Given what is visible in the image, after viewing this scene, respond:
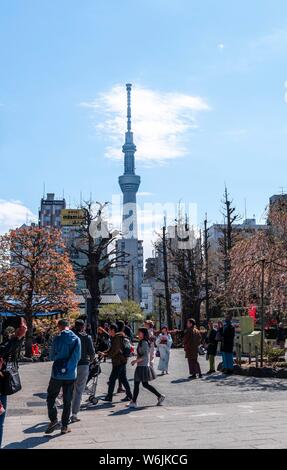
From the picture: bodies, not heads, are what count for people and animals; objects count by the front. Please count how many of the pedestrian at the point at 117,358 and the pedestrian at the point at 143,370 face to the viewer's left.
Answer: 2

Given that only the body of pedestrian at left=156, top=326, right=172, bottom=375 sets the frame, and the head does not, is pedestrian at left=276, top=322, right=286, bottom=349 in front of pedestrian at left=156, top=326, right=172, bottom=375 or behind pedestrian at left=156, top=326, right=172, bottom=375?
behind

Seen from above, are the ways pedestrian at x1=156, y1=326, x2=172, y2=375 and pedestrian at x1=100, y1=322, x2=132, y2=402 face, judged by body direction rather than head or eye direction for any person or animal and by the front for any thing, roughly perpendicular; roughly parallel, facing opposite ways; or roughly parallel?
roughly perpendicular

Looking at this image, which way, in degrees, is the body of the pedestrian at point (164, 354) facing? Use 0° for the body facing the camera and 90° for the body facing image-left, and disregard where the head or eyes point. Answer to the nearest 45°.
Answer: approximately 0°

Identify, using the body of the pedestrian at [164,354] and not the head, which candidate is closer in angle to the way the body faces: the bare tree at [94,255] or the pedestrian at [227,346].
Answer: the pedestrian

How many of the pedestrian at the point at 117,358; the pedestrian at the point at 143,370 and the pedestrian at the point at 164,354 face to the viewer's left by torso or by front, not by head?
2

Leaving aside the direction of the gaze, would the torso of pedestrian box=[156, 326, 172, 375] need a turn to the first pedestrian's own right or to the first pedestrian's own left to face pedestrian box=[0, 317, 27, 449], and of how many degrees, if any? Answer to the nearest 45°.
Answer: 0° — they already face them

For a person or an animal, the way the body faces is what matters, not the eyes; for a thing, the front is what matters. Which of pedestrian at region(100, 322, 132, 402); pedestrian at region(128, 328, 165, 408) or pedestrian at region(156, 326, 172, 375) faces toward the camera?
pedestrian at region(156, 326, 172, 375)

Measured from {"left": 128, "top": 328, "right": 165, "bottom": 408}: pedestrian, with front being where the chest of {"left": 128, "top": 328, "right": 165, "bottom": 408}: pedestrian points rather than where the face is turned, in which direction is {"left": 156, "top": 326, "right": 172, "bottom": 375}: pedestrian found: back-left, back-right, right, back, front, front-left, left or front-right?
right

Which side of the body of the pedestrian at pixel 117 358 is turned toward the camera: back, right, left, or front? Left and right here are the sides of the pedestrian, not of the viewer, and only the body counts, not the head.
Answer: left

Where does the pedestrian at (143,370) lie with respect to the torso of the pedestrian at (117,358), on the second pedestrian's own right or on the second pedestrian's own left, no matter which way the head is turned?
on the second pedestrian's own left
